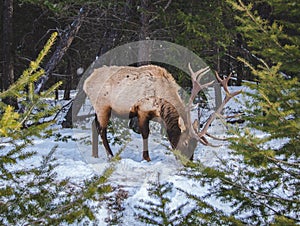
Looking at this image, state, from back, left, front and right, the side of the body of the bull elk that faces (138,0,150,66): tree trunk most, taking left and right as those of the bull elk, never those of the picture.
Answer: left

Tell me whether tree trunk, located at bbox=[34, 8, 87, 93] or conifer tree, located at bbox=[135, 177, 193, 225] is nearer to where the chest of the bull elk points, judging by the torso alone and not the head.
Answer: the conifer tree

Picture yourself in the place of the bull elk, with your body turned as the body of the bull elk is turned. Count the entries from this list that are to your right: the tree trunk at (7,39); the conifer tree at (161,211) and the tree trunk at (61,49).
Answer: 1

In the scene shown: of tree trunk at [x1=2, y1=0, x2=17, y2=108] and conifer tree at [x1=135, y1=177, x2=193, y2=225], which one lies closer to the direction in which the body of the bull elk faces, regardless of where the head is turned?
the conifer tree

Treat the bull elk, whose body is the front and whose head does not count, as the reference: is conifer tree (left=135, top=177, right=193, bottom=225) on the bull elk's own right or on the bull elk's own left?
on the bull elk's own right

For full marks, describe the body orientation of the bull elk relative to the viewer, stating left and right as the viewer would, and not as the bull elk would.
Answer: facing to the right of the viewer

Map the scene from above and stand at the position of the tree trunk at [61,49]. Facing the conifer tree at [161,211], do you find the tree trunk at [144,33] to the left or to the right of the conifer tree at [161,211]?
left

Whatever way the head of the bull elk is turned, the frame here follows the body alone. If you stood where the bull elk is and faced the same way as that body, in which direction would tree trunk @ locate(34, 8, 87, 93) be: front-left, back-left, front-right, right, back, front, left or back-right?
back-left

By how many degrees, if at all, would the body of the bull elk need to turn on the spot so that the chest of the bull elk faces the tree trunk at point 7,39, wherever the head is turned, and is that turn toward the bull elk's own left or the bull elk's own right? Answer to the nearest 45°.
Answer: approximately 135° to the bull elk's own left
